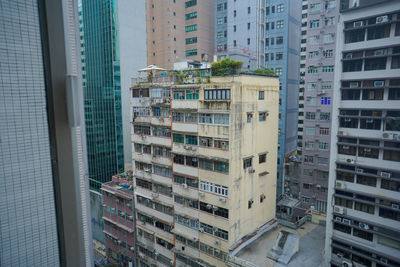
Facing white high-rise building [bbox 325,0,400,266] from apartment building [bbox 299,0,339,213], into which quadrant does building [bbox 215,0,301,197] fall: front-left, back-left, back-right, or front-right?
back-right

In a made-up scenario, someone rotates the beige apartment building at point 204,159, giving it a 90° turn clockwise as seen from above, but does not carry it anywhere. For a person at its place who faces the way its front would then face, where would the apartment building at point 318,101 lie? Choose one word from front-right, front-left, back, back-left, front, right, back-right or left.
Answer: right

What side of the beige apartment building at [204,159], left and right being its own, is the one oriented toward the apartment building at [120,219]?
right

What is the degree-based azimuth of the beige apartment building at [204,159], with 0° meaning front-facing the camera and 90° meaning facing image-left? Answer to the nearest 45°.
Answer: approximately 45°

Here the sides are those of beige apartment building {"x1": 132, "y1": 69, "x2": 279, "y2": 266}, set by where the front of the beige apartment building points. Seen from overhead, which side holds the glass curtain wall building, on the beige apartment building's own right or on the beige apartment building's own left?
on the beige apartment building's own right

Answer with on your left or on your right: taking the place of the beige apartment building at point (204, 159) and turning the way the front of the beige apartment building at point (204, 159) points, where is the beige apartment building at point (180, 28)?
on your right

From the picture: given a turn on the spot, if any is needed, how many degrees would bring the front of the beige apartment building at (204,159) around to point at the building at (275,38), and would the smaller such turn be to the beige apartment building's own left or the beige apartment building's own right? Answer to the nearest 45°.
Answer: approximately 180°
